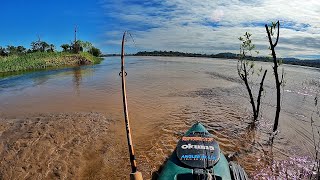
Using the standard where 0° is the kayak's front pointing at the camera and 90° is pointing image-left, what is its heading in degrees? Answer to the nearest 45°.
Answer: approximately 180°
